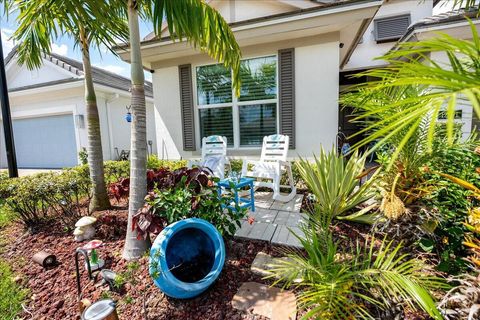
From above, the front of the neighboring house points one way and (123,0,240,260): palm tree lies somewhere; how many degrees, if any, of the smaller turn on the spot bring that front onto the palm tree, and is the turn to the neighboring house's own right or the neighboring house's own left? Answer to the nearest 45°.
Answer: approximately 45° to the neighboring house's own left

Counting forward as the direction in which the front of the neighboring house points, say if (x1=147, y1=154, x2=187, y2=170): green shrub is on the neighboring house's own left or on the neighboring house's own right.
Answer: on the neighboring house's own left

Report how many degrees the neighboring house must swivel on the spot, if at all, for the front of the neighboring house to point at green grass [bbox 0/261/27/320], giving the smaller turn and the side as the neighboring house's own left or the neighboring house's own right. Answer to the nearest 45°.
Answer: approximately 45° to the neighboring house's own left

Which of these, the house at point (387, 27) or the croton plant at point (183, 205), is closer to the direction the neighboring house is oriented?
the croton plant

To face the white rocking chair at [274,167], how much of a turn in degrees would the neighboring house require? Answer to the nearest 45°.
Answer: approximately 45° to its left

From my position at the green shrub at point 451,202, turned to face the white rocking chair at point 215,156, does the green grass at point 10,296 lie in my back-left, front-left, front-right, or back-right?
front-left

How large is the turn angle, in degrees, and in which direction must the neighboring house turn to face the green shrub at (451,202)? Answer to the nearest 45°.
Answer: approximately 45° to its left

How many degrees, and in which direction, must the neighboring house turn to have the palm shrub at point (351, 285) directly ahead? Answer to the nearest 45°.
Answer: approximately 45° to its left

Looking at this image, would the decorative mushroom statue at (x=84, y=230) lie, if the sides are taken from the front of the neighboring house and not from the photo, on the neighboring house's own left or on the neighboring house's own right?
on the neighboring house's own left

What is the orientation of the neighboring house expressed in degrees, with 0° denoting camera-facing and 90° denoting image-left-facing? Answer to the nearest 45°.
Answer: approximately 45°

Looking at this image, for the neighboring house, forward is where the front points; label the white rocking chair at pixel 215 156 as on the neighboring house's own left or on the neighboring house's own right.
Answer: on the neighboring house's own left

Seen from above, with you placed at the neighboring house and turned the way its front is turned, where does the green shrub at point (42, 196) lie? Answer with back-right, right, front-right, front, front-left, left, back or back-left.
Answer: front-left

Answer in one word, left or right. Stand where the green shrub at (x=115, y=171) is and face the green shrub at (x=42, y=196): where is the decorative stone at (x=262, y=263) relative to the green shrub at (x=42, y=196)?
left

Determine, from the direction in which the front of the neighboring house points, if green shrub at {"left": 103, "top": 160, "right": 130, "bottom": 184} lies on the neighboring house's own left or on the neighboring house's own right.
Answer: on the neighboring house's own left

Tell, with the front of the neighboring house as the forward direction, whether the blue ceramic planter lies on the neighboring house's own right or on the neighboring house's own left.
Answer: on the neighboring house's own left

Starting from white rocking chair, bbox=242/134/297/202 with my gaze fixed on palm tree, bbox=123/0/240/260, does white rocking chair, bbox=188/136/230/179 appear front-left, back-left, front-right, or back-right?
front-right
